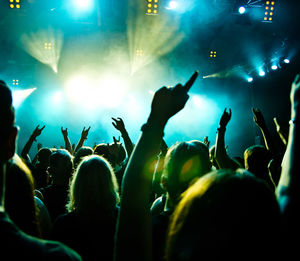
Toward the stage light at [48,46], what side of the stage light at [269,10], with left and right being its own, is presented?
right

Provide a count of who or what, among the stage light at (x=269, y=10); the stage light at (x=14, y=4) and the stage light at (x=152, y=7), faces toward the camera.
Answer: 3

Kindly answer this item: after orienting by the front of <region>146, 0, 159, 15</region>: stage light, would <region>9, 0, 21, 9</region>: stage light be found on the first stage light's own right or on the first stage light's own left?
on the first stage light's own right

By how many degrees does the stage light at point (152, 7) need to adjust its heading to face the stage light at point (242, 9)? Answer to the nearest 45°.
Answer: approximately 90° to its left

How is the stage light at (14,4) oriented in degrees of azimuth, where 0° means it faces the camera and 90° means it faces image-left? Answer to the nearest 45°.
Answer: approximately 0°

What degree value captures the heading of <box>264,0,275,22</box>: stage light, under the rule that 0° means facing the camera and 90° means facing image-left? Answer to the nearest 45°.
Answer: approximately 0°
